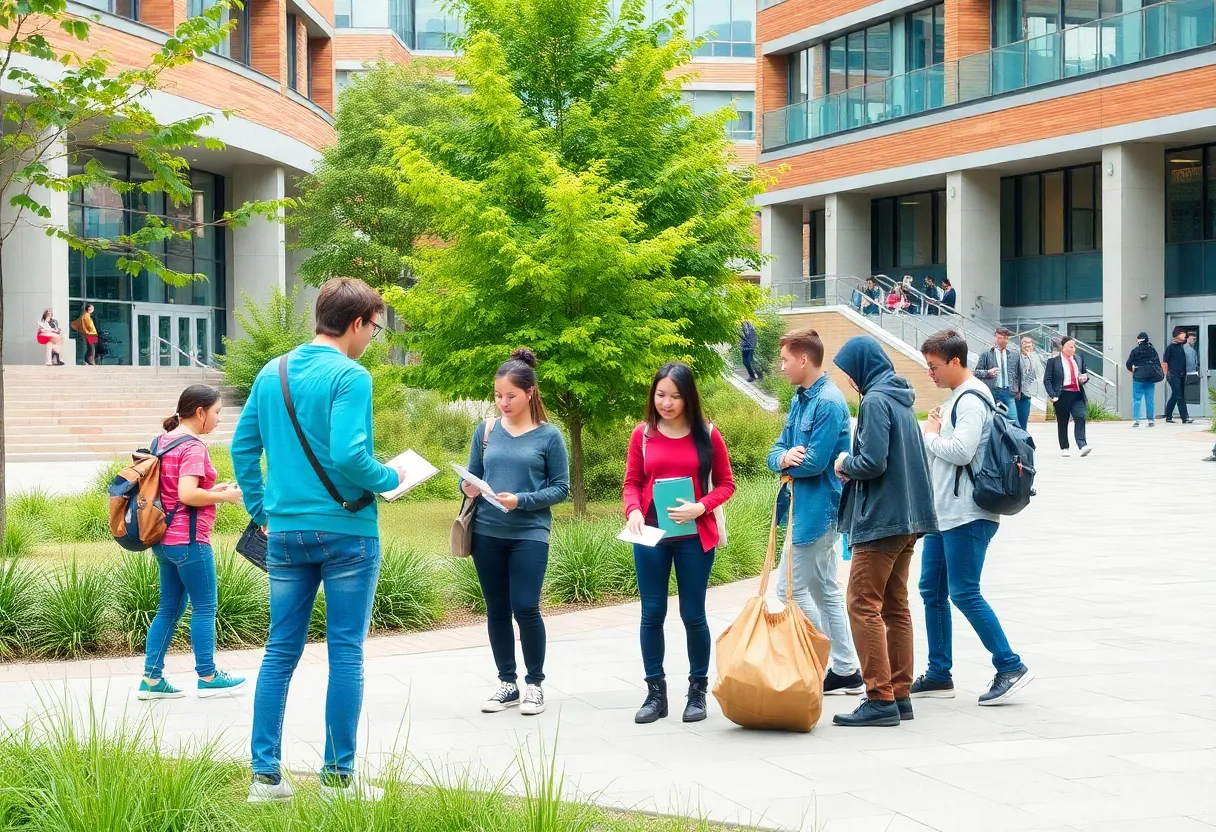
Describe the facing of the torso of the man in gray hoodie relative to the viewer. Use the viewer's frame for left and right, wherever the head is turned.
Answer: facing to the left of the viewer

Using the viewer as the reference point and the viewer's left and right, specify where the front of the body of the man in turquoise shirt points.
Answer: facing away from the viewer and to the right of the viewer

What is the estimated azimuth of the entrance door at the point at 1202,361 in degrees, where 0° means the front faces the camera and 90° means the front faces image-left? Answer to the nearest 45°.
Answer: approximately 0°

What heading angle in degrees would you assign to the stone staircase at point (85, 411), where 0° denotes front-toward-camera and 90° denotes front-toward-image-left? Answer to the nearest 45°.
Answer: approximately 0°

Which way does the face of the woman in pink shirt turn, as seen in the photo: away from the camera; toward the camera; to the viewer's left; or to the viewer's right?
to the viewer's right

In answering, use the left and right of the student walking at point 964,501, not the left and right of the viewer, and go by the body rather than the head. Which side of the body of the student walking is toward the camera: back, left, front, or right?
left

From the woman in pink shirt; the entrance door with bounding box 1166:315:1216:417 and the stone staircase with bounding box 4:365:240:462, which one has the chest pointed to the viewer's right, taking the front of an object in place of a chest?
the woman in pink shirt

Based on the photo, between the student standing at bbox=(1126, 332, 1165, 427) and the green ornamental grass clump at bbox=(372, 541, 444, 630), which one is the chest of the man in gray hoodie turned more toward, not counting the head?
the green ornamental grass clump

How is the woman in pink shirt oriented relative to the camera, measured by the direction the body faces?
to the viewer's right
